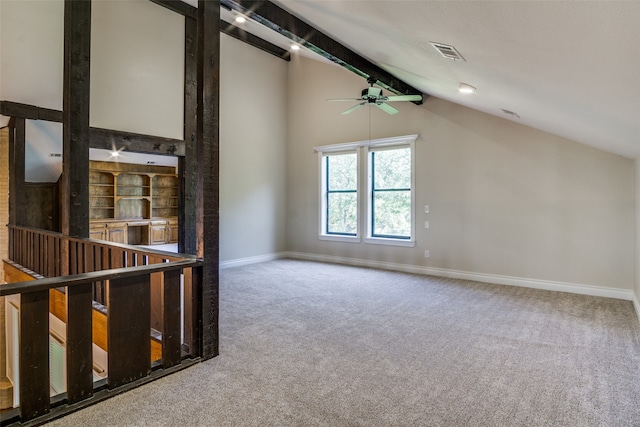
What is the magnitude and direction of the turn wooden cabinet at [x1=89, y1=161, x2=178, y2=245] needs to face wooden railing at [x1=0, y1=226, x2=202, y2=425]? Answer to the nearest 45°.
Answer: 0° — it already faces it

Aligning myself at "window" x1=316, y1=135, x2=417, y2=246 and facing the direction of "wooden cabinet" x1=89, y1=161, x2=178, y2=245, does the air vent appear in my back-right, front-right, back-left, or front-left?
back-left

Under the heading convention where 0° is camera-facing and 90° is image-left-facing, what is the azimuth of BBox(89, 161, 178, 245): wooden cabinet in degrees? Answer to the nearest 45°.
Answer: approximately 0°
